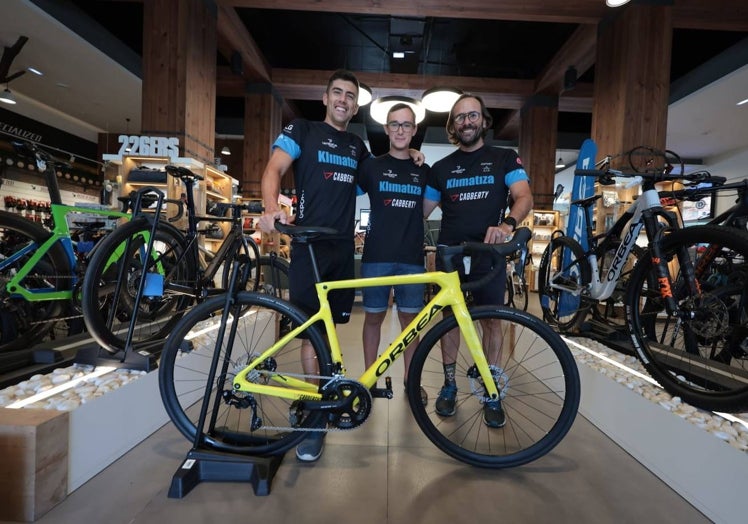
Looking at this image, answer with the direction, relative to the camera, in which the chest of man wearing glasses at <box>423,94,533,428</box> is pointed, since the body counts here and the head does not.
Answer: toward the camera

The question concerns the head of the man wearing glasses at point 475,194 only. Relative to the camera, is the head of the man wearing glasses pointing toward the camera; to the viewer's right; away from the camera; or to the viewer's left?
toward the camera

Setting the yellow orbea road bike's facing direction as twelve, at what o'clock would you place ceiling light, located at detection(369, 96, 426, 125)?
The ceiling light is roughly at 9 o'clock from the yellow orbea road bike.

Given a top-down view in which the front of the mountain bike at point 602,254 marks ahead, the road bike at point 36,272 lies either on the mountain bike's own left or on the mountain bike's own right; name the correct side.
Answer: on the mountain bike's own right

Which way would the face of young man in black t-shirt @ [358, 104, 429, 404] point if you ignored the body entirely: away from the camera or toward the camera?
toward the camera

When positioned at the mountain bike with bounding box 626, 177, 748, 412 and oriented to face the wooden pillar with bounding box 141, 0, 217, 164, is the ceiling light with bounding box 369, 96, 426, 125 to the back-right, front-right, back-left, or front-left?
front-right

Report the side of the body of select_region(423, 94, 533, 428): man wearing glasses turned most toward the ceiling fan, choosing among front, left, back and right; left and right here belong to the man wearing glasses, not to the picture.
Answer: right

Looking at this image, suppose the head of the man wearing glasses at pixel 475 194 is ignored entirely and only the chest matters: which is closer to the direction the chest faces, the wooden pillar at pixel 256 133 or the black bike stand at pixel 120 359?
the black bike stand

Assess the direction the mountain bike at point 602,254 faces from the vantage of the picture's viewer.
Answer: facing the viewer and to the right of the viewer

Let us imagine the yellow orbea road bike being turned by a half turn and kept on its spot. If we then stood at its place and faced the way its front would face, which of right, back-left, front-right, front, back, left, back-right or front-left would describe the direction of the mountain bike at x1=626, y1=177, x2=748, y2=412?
back

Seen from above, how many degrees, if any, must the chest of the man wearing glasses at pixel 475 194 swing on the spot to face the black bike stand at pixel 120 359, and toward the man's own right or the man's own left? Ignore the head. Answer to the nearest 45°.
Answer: approximately 90° to the man's own right

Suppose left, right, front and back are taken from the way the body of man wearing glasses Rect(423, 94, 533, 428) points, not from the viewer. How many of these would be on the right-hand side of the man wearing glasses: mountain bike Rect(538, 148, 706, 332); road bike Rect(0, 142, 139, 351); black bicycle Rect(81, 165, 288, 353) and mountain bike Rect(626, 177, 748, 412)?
2
